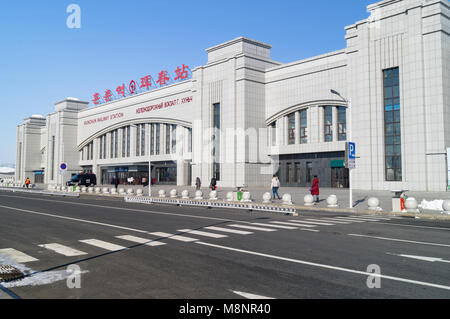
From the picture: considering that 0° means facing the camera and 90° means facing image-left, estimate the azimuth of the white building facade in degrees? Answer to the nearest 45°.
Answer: approximately 45°

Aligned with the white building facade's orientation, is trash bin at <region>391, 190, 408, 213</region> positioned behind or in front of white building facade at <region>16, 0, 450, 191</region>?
in front

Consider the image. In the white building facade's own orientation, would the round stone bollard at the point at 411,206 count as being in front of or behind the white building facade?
in front
